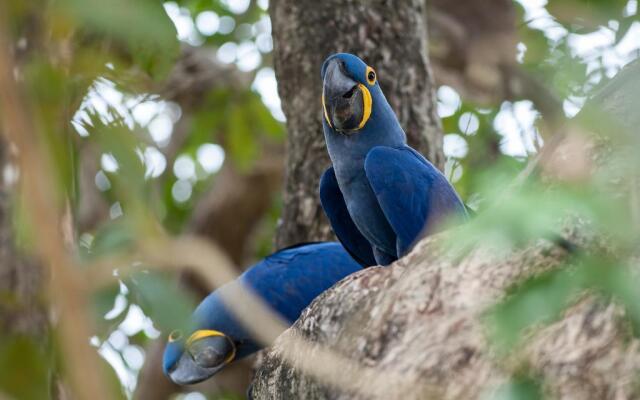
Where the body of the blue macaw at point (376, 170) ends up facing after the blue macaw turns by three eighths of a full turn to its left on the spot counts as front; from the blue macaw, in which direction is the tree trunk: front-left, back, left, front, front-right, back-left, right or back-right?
left

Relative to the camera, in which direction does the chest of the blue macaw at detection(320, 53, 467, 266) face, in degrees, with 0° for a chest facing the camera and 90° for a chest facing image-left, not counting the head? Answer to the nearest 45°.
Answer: approximately 45°

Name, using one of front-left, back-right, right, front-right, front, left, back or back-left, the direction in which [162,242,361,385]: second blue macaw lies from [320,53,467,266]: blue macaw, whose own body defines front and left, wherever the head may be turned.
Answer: right
